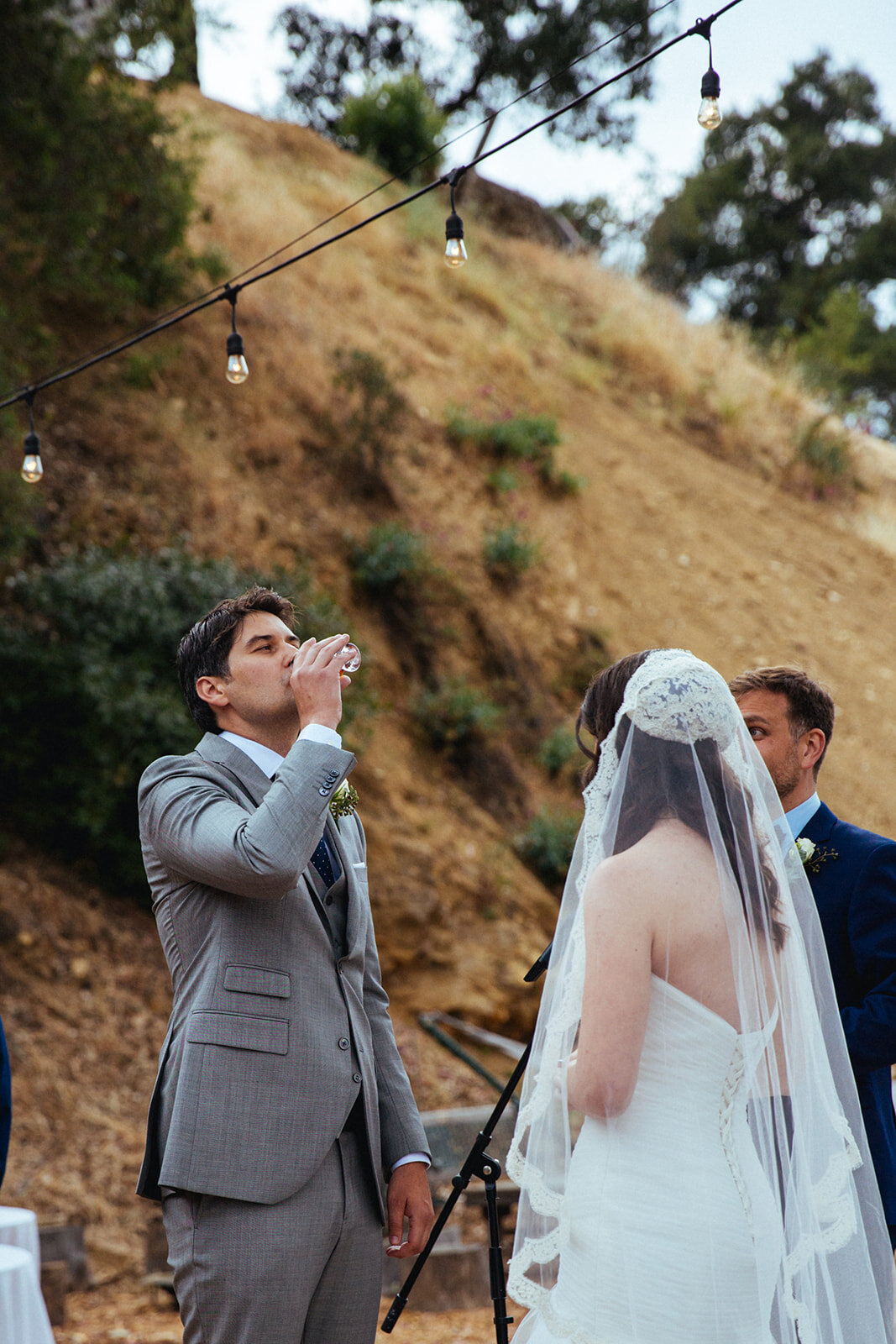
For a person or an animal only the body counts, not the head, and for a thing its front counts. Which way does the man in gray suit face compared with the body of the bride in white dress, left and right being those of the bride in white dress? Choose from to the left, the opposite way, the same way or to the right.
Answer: the opposite way

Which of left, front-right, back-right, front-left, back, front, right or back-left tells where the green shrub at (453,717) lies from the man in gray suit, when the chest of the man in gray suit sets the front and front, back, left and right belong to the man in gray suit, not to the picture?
back-left

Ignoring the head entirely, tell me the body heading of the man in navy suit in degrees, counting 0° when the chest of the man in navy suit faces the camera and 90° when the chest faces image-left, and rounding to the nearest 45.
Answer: approximately 45°

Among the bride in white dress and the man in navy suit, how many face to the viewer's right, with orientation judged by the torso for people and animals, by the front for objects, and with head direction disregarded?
0

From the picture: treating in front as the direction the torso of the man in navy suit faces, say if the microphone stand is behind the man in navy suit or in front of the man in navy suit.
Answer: in front

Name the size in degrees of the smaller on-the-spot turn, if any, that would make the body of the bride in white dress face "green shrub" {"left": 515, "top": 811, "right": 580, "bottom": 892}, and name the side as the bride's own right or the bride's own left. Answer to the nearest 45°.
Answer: approximately 45° to the bride's own right

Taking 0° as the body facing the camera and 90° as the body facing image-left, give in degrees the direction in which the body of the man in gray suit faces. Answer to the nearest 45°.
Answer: approximately 315°

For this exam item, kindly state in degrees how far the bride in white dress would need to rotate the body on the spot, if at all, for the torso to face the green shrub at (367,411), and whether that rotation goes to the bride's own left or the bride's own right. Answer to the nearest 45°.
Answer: approximately 45° to the bride's own right

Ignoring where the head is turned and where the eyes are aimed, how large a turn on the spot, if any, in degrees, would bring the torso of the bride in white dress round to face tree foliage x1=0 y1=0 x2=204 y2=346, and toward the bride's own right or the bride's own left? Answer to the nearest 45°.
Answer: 0° — they already face it

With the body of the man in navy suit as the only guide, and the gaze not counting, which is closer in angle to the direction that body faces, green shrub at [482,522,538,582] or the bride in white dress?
the bride in white dress

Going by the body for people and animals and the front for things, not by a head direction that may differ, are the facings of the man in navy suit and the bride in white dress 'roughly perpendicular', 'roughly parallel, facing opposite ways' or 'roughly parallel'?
roughly perpendicular

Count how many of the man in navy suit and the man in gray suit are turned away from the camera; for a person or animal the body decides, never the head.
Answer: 0

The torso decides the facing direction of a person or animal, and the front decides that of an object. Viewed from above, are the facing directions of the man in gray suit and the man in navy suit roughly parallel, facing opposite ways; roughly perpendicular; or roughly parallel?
roughly perpendicular

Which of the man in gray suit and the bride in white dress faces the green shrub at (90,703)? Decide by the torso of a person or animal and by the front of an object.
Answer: the bride in white dress

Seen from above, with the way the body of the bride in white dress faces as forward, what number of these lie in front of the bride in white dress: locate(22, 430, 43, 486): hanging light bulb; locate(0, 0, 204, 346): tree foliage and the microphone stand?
3

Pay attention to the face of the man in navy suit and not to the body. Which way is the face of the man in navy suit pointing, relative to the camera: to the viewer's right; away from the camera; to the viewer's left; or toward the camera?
to the viewer's left

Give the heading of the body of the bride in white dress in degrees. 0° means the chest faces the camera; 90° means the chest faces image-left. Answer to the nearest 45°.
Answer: approximately 135°
